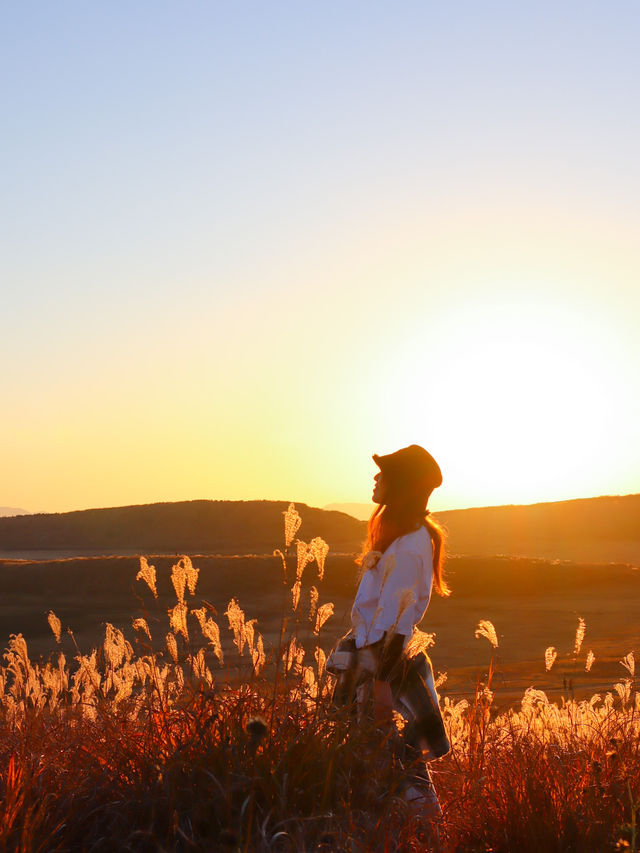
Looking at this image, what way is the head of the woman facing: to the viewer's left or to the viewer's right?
to the viewer's left

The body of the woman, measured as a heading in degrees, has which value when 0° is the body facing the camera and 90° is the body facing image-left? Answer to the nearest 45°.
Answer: approximately 90°
